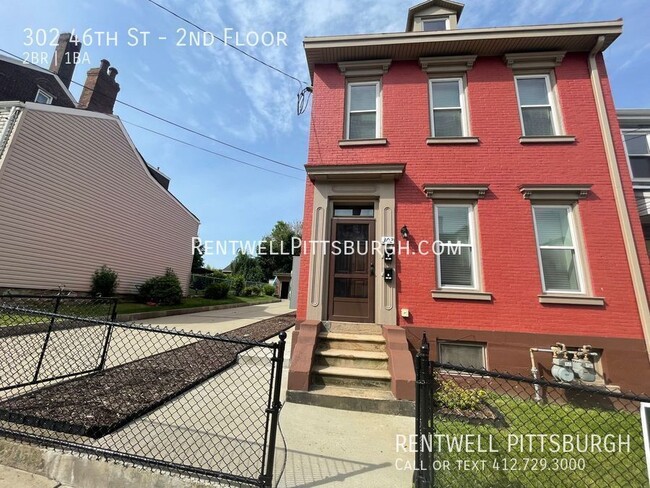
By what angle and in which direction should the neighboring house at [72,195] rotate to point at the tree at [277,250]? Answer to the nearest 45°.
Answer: approximately 180°

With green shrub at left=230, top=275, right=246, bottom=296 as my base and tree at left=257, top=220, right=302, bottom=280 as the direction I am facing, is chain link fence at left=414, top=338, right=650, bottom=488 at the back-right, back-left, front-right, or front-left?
back-right

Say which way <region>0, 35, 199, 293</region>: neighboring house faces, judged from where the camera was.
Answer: facing the viewer and to the left of the viewer

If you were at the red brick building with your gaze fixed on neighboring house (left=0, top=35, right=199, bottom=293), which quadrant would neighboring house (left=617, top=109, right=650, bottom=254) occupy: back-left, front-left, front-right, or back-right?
back-right

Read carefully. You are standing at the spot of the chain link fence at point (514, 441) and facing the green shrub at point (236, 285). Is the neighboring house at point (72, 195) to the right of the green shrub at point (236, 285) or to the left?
left

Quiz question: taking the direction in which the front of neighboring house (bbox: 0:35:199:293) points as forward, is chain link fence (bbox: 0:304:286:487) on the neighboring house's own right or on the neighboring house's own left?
on the neighboring house's own left

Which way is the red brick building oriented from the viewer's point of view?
toward the camera

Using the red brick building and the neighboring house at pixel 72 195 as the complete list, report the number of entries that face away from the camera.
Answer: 0

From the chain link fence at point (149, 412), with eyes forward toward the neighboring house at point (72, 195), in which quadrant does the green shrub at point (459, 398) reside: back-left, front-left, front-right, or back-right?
back-right

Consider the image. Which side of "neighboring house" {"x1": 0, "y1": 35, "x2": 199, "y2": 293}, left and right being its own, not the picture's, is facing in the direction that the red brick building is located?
left

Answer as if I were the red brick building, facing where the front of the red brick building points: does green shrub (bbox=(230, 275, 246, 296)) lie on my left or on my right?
on my right

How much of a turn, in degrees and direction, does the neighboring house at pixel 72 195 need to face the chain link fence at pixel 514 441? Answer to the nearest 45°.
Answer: approximately 45° to its left
